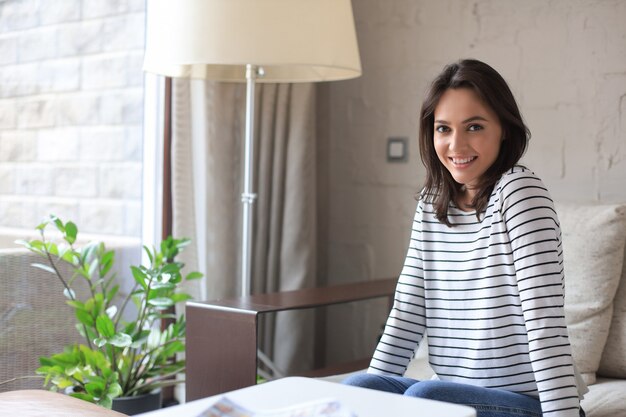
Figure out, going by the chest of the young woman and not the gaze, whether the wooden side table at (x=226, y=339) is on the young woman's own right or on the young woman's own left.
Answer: on the young woman's own right

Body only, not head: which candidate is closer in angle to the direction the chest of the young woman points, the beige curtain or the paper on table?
the paper on table

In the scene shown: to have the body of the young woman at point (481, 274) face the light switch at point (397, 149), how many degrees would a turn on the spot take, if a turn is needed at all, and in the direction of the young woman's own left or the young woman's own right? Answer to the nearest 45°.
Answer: approximately 135° to the young woman's own right

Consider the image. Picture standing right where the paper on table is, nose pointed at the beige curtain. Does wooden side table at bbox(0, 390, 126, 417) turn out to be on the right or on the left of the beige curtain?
left

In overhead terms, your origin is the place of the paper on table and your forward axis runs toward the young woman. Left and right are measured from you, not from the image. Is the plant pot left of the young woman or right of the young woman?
left

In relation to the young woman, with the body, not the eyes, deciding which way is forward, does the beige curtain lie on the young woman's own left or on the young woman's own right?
on the young woman's own right

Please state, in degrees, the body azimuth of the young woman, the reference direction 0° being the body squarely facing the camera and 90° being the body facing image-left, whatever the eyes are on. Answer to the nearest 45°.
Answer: approximately 45°

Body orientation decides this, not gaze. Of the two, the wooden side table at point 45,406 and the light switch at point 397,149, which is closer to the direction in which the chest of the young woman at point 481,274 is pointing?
the wooden side table

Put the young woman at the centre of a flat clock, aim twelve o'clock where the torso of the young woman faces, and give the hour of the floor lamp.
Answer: The floor lamp is roughly at 3 o'clock from the young woman.

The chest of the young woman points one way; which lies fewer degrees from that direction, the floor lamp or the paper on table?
the paper on table
